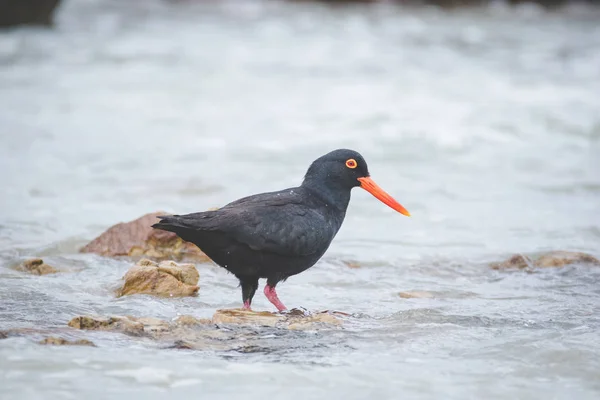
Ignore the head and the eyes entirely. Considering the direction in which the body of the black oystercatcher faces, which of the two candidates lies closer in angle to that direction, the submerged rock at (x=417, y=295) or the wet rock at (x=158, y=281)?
the submerged rock

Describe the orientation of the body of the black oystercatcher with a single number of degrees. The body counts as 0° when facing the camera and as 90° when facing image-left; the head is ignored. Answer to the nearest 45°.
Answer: approximately 270°

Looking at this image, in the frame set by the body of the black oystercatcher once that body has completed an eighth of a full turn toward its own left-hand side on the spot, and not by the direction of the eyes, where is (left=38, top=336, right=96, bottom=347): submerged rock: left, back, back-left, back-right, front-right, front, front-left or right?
back

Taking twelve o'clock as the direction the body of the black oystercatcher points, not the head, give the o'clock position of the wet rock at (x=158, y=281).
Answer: The wet rock is roughly at 7 o'clock from the black oystercatcher.

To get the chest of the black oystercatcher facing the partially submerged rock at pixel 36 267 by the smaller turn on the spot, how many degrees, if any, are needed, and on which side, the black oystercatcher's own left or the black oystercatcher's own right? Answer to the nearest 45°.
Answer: approximately 135° to the black oystercatcher's own left

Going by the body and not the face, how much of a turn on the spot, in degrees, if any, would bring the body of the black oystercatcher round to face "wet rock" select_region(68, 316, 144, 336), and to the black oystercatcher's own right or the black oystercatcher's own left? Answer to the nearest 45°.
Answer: approximately 135° to the black oystercatcher's own right

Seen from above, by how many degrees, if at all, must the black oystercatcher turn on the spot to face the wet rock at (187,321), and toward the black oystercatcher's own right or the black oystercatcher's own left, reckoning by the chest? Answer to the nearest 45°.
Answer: approximately 135° to the black oystercatcher's own right

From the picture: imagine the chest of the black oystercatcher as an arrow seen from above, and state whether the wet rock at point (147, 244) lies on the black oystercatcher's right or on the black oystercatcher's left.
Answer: on the black oystercatcher's left

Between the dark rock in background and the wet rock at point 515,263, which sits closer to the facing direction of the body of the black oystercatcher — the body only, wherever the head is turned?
the wet rock
